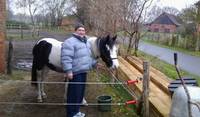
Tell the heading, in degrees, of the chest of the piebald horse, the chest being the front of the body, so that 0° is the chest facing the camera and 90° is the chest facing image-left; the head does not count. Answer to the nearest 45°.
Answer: approximately 270°

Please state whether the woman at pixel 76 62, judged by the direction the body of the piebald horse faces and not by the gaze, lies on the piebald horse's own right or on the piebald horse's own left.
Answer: on the piebald horse's own right

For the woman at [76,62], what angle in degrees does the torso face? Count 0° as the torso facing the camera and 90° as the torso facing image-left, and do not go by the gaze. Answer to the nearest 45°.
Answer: approximately 315°

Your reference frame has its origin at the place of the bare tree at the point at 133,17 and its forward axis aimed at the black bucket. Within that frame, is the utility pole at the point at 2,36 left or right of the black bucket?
right

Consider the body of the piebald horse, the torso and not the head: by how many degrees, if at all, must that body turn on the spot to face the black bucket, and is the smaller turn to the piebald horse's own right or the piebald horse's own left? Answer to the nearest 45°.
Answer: approximately 45° to the piebald horse's own right

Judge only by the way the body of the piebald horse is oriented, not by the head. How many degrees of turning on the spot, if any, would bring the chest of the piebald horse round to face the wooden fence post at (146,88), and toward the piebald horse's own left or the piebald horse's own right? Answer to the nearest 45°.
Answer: approximately 45° to the piebald horse's own right
